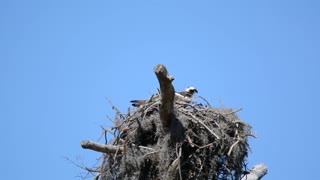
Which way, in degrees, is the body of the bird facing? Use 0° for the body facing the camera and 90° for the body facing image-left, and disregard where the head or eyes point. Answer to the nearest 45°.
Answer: approximately 270°

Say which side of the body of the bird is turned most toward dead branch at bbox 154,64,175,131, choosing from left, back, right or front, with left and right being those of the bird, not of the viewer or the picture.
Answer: right
